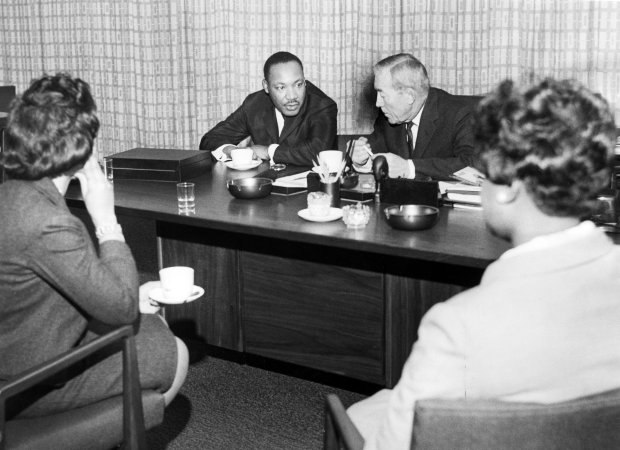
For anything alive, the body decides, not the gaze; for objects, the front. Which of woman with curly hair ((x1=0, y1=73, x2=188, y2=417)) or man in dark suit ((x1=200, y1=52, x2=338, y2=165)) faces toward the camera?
the man in dark suit

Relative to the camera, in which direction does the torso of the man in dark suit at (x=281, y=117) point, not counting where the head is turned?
toward the camera

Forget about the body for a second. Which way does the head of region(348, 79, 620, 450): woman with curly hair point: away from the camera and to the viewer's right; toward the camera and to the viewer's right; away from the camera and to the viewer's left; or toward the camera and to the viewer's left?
away from the camera and to the viewer's left

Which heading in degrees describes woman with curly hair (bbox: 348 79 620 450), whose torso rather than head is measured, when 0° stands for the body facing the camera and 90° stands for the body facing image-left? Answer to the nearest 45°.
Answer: approximately 135°

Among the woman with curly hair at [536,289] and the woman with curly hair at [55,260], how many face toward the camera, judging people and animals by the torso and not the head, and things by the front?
0

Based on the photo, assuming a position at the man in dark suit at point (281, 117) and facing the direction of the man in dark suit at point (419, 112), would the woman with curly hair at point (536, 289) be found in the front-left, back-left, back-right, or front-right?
front-right

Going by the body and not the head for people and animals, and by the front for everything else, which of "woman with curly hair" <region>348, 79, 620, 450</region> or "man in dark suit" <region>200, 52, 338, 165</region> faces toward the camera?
the man in dark suit

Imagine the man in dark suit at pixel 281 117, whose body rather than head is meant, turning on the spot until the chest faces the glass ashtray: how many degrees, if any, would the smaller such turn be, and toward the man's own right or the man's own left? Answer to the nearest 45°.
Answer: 0° — they already face it

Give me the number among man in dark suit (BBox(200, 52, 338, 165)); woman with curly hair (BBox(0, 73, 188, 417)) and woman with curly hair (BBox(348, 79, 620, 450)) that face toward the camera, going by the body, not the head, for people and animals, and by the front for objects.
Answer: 1

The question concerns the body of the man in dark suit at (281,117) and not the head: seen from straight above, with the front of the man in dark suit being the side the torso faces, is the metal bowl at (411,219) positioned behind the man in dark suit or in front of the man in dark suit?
in front

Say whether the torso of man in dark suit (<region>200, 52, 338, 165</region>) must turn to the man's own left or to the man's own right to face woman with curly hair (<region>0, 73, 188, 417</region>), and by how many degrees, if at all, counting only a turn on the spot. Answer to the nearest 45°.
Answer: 0° — they already face them

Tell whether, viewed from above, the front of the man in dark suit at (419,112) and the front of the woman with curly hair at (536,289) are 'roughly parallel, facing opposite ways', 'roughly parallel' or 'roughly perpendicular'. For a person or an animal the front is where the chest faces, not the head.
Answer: roughly perpendicular

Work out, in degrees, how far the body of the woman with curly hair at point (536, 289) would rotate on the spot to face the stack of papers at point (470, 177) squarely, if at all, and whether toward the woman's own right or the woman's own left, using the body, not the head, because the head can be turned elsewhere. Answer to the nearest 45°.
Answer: approximately 45° to the woman's own right

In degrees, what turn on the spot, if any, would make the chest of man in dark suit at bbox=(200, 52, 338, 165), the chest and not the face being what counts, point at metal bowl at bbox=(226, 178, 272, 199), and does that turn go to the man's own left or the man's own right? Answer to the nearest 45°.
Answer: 0° — they already face it
